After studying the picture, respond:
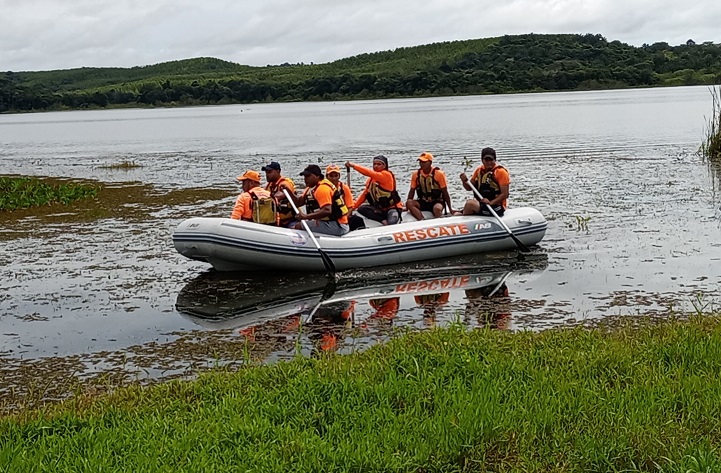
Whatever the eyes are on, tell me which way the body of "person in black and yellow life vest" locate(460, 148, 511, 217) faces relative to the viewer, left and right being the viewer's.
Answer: facing the viewer and to the left of the viewer

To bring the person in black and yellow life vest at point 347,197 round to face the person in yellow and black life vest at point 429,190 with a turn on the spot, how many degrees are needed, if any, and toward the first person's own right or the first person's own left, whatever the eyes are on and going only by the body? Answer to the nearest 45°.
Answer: approximately 90° to the first person's own left

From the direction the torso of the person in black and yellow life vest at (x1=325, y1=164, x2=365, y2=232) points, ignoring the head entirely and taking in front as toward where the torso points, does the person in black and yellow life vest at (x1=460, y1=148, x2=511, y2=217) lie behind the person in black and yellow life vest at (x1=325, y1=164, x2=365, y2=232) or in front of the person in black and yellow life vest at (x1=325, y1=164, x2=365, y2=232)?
behind

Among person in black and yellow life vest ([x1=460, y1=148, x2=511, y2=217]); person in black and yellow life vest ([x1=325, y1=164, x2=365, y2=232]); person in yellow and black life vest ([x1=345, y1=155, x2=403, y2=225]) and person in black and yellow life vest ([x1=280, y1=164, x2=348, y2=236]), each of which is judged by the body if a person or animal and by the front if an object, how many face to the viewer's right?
0

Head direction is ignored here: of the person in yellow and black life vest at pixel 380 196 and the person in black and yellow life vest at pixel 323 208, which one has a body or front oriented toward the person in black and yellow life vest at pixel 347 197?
the person in yellow and black life vest at pixel 380 196

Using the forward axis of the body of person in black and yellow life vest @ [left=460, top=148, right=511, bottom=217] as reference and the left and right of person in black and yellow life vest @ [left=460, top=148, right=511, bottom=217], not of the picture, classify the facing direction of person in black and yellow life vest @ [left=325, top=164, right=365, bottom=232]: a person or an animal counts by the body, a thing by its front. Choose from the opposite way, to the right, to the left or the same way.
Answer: the same way

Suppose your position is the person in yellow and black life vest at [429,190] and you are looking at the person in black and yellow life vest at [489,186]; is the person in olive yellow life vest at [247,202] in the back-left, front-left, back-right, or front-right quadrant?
back-right

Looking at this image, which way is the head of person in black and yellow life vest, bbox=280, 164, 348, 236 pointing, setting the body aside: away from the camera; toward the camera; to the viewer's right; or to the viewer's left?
to the viewer's left

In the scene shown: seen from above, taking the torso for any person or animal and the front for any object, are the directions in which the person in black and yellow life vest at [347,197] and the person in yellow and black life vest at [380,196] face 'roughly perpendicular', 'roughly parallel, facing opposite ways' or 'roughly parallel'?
roughly parallel

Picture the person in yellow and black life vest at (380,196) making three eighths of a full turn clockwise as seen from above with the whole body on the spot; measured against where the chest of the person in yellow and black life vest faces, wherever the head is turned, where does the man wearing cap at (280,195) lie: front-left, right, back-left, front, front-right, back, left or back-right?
back-left

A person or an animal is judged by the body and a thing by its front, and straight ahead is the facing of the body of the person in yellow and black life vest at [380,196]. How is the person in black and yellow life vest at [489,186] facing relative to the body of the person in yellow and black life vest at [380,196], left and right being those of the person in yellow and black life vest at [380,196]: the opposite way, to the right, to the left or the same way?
the same way

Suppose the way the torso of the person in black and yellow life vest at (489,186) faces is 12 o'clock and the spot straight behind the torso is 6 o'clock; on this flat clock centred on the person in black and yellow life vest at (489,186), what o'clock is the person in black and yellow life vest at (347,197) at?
the person in black and yellow life vest at (347,197) is roughly at 1 o'clock from the person in black and yellow life vest at (489,186).

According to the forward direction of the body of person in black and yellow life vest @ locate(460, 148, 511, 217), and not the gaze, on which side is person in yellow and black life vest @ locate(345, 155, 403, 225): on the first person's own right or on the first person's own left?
on the first person's own right

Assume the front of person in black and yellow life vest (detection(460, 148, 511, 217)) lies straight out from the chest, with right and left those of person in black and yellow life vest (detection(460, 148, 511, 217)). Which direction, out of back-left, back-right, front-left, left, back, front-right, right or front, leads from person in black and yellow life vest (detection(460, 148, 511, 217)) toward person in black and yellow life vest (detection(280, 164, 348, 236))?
front

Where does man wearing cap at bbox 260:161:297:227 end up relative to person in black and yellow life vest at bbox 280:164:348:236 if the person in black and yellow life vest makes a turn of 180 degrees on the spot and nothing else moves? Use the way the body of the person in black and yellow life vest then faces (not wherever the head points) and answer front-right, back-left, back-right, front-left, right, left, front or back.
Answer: back-left

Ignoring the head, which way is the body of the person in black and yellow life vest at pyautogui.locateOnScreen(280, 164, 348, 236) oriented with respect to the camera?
to the viewer's left
